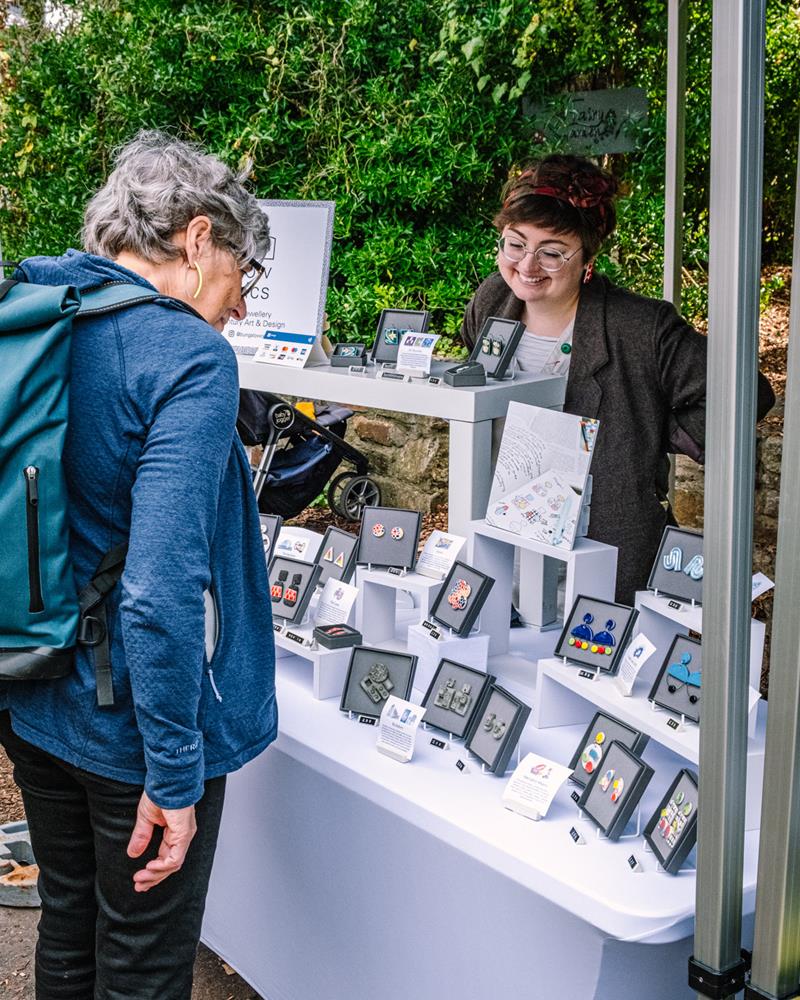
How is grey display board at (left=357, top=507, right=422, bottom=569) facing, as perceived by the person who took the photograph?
facing the viewer

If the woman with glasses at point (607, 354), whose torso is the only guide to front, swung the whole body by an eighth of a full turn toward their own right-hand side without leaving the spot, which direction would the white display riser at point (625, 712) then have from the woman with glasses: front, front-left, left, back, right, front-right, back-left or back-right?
left

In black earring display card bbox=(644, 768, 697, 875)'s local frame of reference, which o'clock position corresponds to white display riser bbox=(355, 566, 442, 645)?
The white display riser is roughly at 3 o'clock from the black earring display card.

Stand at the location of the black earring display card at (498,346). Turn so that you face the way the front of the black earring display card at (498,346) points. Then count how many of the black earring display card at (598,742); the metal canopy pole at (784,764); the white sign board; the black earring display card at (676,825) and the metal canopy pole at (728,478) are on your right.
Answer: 1

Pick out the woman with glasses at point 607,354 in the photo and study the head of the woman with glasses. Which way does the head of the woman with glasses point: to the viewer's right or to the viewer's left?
to the viewer's left

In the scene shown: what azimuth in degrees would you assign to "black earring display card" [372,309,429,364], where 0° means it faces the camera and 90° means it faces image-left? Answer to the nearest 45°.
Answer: approximately 0°

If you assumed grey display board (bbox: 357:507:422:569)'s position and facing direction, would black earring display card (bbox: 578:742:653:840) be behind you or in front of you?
in front

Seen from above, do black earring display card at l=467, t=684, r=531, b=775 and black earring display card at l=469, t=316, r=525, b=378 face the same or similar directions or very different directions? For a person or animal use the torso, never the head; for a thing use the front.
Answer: same or similar directions

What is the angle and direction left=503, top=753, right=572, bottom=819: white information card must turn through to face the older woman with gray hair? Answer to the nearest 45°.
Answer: approximately 45° to its right

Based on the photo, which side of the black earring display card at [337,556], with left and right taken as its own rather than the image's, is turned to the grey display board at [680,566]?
left
